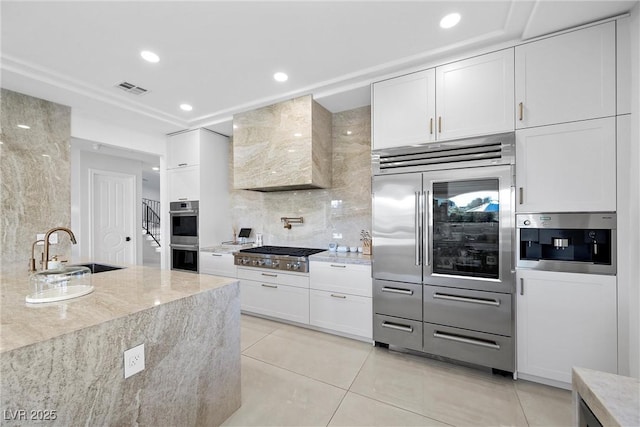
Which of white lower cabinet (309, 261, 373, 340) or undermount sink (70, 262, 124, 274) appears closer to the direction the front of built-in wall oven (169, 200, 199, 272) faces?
the undermount sink

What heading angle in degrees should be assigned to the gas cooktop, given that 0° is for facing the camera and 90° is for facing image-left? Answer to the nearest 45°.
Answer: approximately 45°

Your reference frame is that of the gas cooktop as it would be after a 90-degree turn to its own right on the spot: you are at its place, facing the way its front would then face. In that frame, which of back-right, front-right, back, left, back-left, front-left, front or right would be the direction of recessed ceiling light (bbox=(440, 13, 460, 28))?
back

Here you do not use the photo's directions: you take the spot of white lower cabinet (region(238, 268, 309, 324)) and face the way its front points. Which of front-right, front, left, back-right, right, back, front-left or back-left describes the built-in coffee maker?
left

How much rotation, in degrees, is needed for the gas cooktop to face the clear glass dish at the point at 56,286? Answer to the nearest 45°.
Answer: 0° — it already faces it

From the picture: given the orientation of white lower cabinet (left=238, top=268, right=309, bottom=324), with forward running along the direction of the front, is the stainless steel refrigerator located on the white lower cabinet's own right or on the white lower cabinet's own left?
on the white lower cabinet's own left

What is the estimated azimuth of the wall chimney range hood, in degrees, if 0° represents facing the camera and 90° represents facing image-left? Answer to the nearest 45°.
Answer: approximately 45°

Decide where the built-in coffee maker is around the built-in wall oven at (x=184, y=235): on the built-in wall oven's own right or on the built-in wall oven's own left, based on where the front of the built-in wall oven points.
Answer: on the built-in wall oven's own left

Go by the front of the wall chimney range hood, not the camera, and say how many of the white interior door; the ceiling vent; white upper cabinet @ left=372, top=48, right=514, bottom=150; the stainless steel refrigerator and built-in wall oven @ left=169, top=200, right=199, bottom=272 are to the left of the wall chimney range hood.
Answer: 2

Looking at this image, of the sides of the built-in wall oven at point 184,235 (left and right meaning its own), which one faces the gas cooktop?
left

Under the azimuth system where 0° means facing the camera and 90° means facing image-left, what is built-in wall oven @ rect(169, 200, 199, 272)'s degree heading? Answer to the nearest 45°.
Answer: approximately 45°

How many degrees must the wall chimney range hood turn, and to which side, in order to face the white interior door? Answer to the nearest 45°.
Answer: approximately 90° to its right
